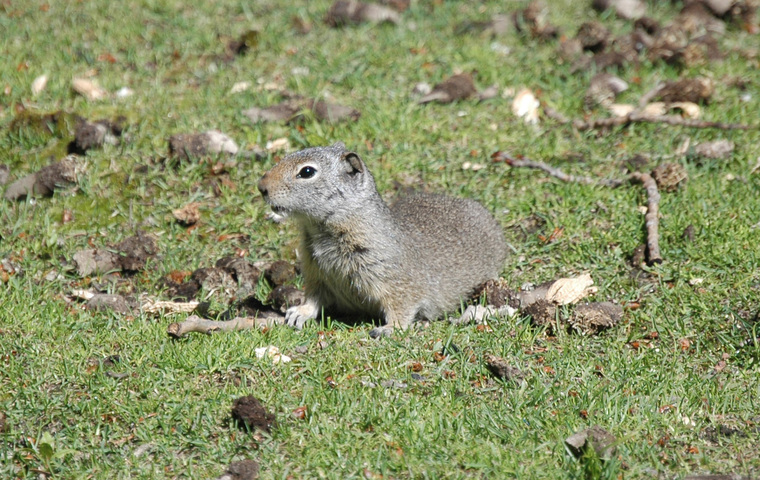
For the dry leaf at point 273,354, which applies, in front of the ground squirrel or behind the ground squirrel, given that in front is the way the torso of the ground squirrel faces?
in front

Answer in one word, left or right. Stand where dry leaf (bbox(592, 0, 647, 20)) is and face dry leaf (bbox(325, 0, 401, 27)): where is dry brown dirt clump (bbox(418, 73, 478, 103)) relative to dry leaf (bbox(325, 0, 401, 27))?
left

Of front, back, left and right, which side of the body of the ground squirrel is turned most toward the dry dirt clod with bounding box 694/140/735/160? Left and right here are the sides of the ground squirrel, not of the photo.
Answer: back

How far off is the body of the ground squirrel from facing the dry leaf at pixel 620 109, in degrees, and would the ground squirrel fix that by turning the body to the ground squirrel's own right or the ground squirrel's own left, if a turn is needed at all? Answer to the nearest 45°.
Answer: approximately 180°

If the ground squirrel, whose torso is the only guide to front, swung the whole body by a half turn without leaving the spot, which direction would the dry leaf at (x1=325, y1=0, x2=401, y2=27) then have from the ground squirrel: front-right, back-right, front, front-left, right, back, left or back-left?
front-left

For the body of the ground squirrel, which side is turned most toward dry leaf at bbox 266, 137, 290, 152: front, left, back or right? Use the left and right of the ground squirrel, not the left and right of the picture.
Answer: right

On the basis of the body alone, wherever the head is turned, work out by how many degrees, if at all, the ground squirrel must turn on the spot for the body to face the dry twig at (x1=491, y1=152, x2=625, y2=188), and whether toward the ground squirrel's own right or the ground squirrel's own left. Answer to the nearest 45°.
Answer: approximately 180°

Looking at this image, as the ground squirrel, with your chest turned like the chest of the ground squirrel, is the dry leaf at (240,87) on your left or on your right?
on your right

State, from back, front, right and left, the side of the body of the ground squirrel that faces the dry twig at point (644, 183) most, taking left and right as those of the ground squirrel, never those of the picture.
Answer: back

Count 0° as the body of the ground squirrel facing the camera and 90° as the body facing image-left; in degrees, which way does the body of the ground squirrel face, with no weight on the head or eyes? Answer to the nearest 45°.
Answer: approximately 45°

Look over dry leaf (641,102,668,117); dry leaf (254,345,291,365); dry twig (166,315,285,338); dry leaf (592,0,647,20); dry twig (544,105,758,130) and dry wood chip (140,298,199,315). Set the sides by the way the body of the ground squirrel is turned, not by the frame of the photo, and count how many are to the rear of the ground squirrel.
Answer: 3

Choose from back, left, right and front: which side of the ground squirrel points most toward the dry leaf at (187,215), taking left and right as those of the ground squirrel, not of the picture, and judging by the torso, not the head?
right

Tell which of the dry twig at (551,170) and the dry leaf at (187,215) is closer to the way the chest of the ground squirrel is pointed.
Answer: the dry leaf

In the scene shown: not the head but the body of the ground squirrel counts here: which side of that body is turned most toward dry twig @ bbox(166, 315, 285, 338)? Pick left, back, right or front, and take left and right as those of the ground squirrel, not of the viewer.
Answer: front

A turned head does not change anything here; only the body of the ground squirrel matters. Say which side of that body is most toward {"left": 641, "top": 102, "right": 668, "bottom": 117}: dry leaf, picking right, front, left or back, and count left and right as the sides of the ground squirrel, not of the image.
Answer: back

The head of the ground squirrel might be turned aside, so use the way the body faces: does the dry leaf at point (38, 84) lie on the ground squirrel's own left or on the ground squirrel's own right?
on the ground squirrel's own right
